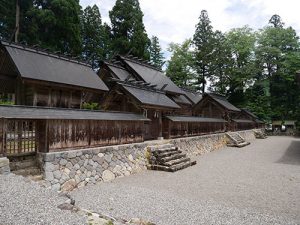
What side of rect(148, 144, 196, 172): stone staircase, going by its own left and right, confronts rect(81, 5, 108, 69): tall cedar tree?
back

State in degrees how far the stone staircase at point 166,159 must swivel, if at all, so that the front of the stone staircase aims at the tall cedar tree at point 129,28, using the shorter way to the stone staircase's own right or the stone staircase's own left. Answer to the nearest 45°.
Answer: approximately 135° to the stone staircase's own left

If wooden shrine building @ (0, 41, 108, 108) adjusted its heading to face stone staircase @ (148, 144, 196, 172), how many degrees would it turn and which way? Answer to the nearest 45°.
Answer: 0° — it already faces it

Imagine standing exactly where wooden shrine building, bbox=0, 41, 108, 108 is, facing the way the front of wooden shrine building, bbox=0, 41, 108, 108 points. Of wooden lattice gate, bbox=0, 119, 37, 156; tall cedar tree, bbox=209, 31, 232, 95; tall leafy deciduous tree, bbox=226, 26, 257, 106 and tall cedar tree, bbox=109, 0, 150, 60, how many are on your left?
3

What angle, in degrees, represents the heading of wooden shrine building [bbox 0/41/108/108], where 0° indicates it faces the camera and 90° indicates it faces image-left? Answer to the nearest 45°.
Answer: approximately 315°

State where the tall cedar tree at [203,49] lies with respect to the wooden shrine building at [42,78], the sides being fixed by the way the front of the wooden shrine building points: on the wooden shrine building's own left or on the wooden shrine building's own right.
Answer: on the wooden shrine building's own left

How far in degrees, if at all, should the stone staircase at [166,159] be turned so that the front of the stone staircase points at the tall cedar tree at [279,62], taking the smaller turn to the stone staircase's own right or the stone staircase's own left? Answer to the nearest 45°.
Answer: approximately 90° to the stone staircase's own left

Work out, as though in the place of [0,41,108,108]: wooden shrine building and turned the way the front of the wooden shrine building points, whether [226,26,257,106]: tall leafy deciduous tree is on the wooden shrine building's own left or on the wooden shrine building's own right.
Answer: on the wooden shrine building's own left

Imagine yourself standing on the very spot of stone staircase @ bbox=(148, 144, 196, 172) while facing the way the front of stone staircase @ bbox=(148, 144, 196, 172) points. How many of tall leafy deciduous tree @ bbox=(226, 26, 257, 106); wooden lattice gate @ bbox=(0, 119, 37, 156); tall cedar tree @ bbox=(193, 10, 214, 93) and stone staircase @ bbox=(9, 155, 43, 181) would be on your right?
2

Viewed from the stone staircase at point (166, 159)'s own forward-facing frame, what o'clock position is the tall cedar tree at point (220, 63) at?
The tall cedar tree is roughly at 8 o'clock from the stone staircase.

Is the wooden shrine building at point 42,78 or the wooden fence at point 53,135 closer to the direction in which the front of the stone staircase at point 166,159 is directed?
the wooden fence

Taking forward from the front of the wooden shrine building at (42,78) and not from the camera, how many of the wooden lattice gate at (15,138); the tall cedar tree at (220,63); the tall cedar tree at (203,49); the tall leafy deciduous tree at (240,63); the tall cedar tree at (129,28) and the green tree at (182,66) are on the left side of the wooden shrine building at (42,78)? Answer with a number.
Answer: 5

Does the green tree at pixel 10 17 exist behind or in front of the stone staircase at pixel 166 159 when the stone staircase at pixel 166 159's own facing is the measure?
behind

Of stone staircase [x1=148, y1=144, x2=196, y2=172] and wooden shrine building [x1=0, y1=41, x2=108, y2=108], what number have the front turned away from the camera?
0

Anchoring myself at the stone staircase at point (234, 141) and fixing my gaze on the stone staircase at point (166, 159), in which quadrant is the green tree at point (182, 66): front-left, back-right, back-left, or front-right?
back-right

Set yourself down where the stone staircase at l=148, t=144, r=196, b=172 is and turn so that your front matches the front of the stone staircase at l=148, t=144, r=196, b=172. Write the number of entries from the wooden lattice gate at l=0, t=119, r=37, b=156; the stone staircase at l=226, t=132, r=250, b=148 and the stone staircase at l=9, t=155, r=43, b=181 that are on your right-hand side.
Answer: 2

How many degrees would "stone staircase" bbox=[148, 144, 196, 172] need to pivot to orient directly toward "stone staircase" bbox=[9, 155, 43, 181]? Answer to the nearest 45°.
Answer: approximately 90° to its right

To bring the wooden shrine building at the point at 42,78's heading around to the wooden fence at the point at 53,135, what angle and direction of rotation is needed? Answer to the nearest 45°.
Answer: approximately 45° to its right

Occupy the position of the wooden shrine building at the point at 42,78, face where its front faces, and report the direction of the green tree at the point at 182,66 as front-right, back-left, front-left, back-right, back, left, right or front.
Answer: left

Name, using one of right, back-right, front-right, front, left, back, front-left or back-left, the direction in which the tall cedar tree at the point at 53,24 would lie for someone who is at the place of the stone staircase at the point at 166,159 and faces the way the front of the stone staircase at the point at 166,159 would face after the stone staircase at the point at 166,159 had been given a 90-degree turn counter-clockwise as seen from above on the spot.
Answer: left

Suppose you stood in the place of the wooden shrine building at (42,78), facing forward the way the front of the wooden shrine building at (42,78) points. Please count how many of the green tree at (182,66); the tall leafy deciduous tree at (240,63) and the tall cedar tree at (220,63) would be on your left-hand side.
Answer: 3
